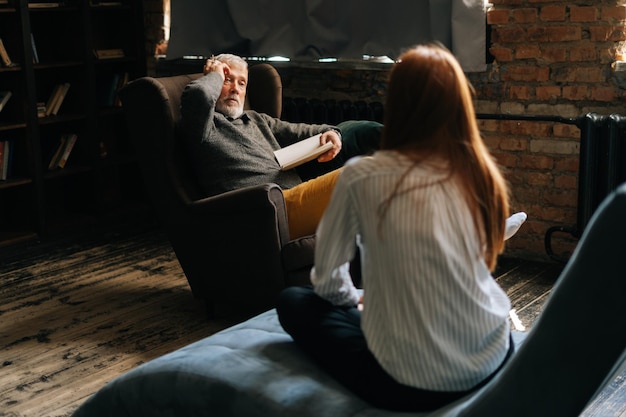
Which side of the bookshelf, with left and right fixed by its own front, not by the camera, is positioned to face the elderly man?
front

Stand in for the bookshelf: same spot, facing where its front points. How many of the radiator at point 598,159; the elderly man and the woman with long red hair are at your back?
0

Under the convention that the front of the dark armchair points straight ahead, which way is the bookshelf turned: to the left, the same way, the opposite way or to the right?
the same way

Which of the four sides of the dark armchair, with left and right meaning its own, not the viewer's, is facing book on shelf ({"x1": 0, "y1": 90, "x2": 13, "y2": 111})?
back

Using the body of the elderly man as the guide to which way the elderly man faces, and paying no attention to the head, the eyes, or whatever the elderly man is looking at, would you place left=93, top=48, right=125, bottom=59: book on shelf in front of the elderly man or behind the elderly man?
behind

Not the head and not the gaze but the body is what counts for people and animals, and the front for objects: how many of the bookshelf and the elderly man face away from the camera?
0

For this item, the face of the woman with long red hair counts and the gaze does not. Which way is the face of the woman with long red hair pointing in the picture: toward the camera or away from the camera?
away from the camera

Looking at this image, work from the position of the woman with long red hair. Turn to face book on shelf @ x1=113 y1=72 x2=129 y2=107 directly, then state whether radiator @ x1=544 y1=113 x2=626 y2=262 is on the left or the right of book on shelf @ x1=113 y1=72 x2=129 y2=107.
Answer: right

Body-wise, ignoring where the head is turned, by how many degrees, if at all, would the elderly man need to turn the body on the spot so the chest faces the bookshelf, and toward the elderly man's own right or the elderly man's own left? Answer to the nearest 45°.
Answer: approximately 180°

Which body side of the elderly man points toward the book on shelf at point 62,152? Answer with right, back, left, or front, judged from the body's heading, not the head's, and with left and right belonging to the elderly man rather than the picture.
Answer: back

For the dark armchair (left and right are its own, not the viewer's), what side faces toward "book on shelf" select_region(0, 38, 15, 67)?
back

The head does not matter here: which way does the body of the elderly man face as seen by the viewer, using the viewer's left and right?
facing the viewer and to the right of the viewer

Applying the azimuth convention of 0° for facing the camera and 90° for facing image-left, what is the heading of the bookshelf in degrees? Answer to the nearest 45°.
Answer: approximately 315°

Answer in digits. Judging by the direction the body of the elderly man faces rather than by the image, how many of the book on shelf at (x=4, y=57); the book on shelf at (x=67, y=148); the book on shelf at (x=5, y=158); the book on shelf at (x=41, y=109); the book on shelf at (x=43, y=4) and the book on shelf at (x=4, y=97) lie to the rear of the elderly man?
6

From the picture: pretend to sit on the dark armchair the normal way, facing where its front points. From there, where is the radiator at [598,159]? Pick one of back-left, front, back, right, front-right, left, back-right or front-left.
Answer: front-left

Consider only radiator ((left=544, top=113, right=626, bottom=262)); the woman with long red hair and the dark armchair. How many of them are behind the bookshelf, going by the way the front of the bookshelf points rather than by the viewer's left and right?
0

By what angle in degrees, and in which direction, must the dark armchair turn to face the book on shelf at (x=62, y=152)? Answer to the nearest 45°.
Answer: approximately 180°

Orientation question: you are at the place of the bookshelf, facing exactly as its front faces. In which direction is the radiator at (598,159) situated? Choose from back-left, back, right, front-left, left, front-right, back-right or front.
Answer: front

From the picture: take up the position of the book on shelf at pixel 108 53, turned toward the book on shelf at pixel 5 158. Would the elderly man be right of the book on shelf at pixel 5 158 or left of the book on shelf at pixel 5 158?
left

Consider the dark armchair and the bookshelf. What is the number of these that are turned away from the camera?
0
